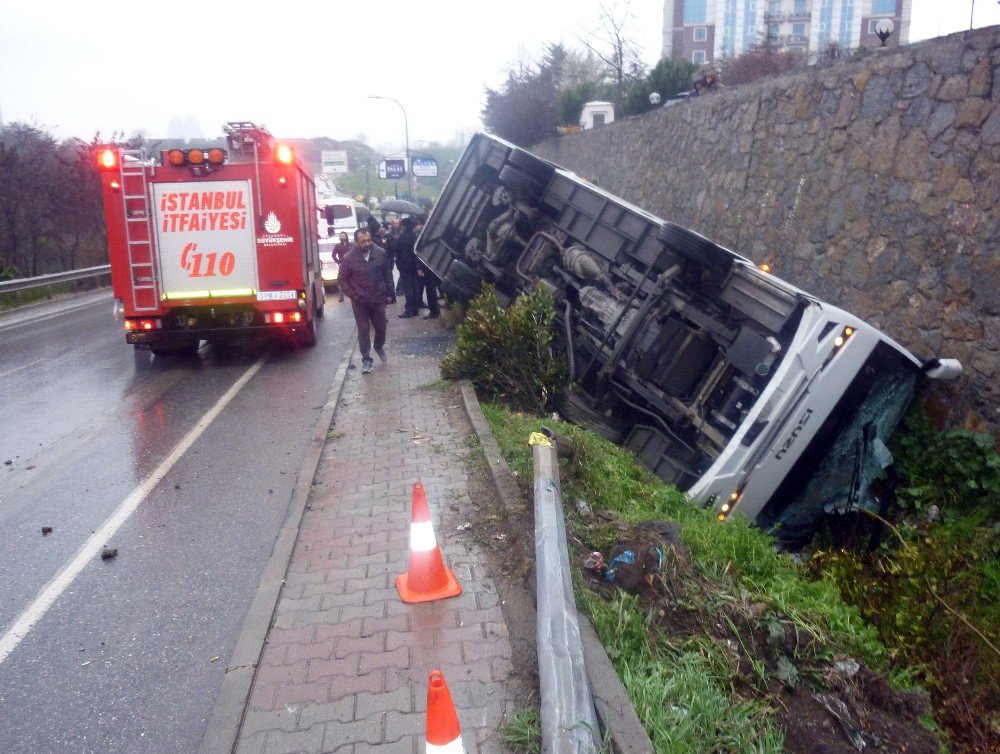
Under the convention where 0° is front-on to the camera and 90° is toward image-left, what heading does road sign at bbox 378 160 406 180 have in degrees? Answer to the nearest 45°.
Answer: approximately 0°

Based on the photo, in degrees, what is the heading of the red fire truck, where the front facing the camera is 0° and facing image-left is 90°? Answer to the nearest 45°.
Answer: approximately 180°

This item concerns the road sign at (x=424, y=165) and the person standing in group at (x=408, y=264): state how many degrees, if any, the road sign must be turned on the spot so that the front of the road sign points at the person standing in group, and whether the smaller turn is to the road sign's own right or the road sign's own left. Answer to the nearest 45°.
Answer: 0° — it already faces them

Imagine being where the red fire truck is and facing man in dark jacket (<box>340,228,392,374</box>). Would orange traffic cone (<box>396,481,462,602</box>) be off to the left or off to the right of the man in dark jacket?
right

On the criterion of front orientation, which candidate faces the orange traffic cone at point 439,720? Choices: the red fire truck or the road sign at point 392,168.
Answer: the road sign
